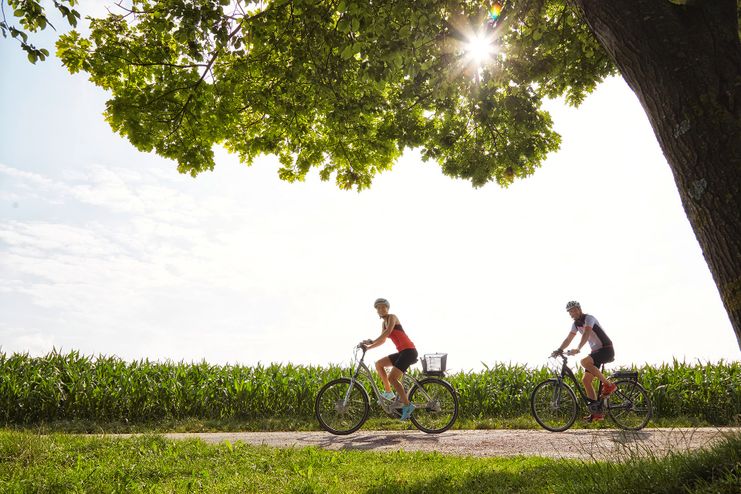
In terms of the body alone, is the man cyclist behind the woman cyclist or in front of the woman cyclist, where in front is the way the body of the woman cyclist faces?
behind

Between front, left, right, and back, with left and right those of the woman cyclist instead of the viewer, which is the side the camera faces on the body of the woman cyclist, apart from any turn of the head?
left

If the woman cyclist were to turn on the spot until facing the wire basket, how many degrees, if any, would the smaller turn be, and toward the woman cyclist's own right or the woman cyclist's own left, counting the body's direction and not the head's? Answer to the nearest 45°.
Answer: approximately 135° to the woman cyclist's own right
